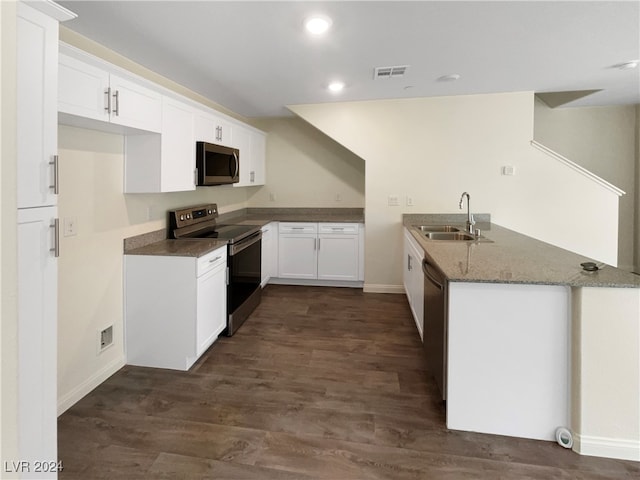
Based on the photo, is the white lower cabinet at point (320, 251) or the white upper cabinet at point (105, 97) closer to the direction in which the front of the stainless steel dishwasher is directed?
the white upper cabinet

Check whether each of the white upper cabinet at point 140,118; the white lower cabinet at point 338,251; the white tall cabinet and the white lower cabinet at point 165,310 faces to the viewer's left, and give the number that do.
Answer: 0

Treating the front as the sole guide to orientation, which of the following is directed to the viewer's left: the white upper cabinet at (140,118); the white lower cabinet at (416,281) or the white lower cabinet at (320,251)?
the white lower cabinet at (416,281)

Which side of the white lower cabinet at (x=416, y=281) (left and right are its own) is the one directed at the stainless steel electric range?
front

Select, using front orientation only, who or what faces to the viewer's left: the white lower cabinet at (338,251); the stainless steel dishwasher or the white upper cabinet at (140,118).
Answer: the stainless steel dishwasher

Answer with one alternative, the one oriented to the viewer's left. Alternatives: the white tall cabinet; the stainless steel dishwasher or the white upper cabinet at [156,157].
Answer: the stainless steel dishwasher

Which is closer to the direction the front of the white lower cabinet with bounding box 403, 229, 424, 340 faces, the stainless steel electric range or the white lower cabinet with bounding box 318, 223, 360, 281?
the stainless steel electric range

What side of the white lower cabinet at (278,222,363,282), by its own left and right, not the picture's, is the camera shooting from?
front

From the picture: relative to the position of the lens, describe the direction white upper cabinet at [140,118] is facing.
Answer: facing the viewer and to the right of the viewer

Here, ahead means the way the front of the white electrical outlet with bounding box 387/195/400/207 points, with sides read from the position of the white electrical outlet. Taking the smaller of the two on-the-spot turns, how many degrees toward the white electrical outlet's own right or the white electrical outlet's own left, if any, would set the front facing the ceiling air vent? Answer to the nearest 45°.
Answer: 0° — it already faces it

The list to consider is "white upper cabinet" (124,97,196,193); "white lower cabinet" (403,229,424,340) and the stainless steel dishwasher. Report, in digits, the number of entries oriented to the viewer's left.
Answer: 2

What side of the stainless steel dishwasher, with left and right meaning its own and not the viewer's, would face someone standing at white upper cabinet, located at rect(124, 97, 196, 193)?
front

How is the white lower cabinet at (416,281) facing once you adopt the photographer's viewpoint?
facing to the left of the viewer

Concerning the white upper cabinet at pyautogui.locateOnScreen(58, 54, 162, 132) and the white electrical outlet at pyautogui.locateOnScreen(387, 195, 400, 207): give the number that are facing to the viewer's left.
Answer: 0

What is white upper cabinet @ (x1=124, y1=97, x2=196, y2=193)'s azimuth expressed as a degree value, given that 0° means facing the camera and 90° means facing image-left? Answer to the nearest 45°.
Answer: approximately 315°
